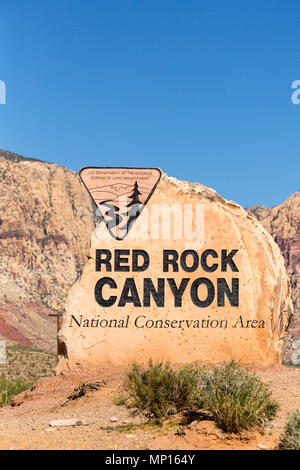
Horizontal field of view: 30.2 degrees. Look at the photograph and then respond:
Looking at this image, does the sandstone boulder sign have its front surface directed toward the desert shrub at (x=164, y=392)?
yes

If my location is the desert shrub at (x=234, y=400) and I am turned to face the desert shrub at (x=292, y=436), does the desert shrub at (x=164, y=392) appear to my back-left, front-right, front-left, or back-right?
back-right

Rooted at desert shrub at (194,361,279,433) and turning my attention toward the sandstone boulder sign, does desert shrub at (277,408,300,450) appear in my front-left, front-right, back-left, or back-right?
back-right

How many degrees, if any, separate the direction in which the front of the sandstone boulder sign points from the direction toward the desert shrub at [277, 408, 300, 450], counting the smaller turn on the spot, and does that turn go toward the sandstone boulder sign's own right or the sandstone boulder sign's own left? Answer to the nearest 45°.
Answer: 0° — it already faces it

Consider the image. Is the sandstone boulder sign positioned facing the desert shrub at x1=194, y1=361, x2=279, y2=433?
yes

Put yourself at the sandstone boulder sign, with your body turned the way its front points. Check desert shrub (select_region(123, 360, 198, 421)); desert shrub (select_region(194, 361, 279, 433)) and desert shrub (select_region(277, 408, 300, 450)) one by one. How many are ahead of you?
3

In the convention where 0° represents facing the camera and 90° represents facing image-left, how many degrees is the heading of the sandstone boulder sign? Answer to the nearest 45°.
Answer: approximately 0°

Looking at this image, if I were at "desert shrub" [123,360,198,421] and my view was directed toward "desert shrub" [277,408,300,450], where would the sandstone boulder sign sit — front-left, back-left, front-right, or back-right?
back-left
